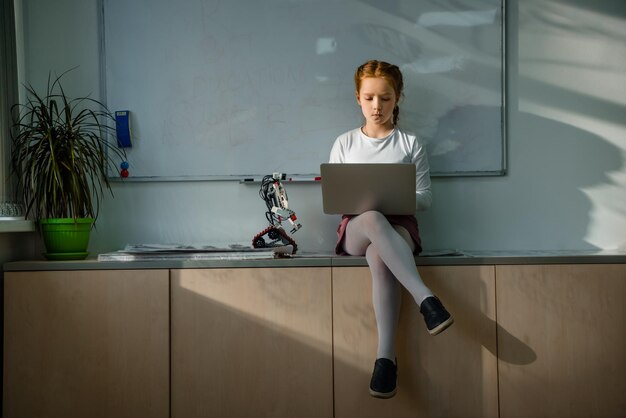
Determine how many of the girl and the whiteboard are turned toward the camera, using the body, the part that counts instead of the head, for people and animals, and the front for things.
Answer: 2

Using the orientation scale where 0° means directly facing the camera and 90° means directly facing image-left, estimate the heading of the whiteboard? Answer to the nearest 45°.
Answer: approximately 0°

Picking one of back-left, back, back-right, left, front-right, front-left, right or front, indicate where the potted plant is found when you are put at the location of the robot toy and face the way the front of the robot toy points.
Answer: back-right

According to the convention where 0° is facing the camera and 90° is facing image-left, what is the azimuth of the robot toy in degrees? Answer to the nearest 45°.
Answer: approximately 315°

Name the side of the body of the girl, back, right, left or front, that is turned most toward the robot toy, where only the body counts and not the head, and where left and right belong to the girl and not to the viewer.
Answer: right
